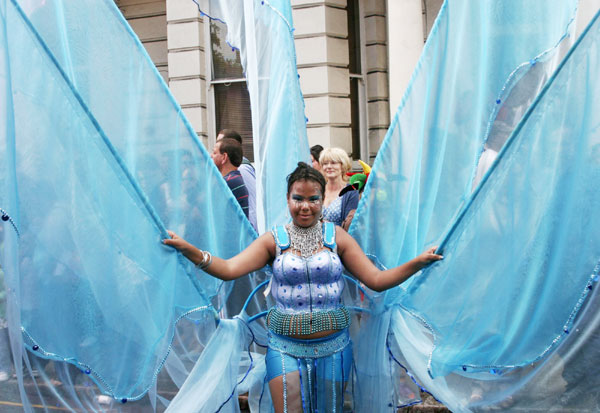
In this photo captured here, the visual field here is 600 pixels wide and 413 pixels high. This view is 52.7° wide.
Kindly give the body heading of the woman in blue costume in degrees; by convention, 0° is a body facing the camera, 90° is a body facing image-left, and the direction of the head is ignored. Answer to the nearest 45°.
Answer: approximately 0°
